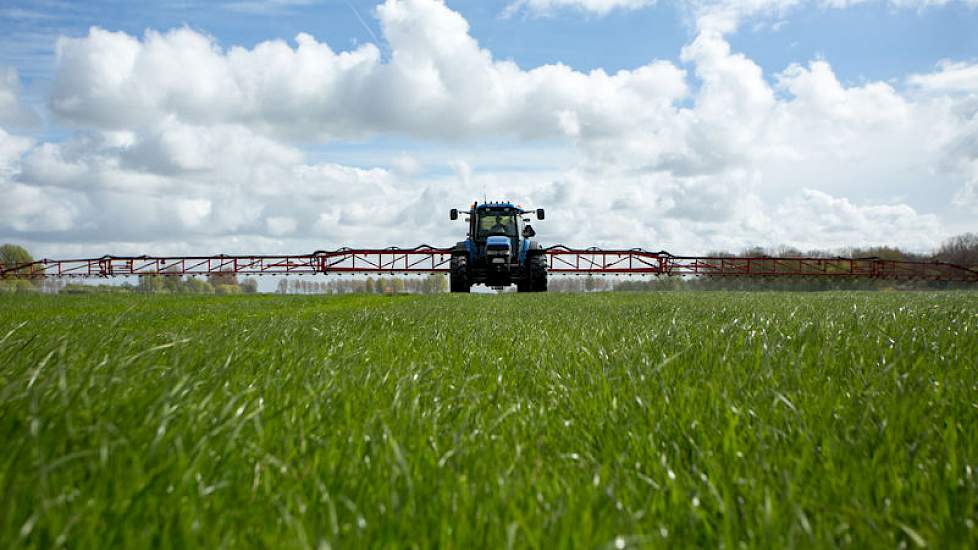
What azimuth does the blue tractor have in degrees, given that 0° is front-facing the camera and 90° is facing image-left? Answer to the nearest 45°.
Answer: approximately 0°
